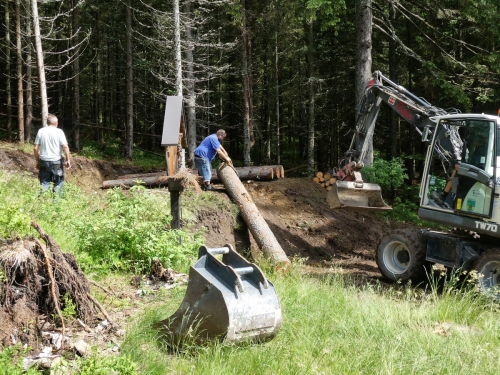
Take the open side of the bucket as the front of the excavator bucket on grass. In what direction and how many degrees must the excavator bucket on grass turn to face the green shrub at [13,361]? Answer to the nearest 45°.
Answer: approximately 90° to its left

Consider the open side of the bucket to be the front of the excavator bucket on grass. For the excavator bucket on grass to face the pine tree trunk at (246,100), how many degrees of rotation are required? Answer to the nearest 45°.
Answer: approximately 45° to its right

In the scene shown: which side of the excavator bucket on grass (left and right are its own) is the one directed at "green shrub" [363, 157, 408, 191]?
right

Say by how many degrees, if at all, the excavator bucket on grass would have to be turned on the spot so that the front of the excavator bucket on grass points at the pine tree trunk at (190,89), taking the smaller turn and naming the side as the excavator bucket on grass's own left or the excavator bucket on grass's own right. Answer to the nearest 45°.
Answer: approximately 45° to the excavator bucket on grass's own right

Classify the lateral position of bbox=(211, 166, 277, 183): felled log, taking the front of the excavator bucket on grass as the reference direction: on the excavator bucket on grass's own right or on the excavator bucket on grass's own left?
on the excavator bucket on grass's own right

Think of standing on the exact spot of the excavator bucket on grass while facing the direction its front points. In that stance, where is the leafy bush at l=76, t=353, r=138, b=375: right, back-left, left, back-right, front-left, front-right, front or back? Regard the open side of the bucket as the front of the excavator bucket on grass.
left

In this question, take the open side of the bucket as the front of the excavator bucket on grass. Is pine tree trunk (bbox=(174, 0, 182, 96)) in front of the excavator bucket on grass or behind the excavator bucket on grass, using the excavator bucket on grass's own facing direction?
in front

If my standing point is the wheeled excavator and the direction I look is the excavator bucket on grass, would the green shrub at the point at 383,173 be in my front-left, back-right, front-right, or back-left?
back-right

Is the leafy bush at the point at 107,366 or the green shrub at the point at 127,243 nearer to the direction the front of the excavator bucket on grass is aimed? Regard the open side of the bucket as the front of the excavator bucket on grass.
the green shrub
